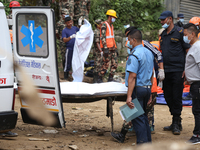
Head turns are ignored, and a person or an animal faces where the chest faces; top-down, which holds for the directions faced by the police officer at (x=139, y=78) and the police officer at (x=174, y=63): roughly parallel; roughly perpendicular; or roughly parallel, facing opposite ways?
roughly perpendicular

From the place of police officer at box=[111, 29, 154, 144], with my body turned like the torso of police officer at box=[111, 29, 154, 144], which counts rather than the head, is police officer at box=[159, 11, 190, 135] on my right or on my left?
on my right

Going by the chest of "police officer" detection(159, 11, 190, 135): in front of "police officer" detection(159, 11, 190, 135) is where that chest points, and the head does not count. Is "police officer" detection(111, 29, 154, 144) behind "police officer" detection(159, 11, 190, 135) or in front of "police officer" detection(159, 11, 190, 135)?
in front

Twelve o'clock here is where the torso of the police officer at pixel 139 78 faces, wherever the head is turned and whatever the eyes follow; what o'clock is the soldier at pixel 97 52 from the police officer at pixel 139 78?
the soldier at pixel 97 52 is roughly at 1 o'clock from the police officer at pixel 139 78.

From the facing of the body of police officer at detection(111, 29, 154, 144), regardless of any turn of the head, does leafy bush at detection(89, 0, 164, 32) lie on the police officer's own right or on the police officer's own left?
on the police officer's own right

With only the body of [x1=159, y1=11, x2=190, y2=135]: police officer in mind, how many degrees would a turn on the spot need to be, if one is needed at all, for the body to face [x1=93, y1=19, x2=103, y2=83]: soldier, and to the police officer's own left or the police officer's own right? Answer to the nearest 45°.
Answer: approximately 90° to the police officer's own right

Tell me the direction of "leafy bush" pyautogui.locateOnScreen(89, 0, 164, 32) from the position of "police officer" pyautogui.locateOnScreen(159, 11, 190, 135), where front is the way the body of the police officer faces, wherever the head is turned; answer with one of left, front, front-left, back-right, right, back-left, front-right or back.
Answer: back-right

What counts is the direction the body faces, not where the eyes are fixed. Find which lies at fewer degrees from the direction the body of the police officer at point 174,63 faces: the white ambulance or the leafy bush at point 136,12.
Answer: the white ambulance

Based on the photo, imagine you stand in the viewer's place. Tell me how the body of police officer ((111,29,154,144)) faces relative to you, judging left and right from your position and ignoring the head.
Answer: facing away from the viewer and to the left of the viewer

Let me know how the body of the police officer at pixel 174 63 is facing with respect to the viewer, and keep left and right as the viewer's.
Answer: facing the viewer and to the left of the viewer

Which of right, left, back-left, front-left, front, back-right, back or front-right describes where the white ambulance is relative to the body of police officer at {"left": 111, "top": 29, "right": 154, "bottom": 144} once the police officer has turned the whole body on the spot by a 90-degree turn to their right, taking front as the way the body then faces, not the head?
back-left

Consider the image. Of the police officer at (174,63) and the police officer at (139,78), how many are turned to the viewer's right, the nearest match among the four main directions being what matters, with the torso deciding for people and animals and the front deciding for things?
0
